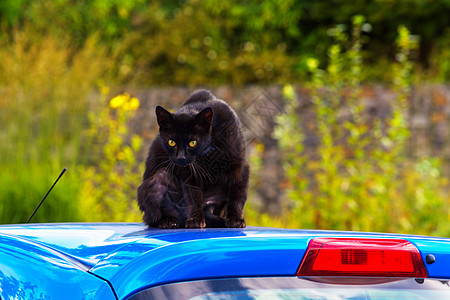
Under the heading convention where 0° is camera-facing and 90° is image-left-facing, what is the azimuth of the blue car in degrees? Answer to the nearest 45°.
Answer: approximately 135°

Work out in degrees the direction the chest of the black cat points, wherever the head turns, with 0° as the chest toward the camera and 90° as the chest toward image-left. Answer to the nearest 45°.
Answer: approximately 0°
